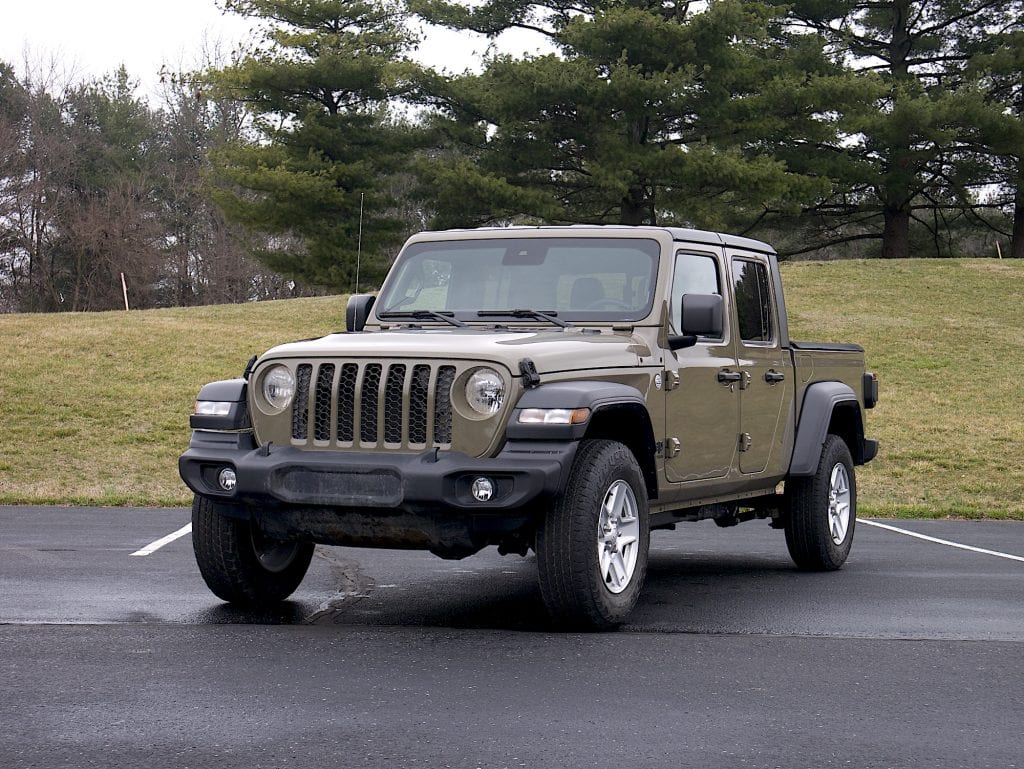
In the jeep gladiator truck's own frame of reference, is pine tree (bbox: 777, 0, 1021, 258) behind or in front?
behind

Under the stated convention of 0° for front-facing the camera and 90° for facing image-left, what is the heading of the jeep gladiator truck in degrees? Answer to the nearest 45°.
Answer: approximately 45°

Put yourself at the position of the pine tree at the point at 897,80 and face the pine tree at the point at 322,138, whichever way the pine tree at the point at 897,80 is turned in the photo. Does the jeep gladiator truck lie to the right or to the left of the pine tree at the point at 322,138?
left

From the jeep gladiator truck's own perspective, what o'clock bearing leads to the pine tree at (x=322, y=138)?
The pine tree is roughly at 4 o'clock from the jeep gladiator truck.

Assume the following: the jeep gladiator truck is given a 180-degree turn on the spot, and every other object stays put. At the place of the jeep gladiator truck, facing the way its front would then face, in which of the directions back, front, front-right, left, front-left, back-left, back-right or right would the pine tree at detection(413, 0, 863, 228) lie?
front-left
